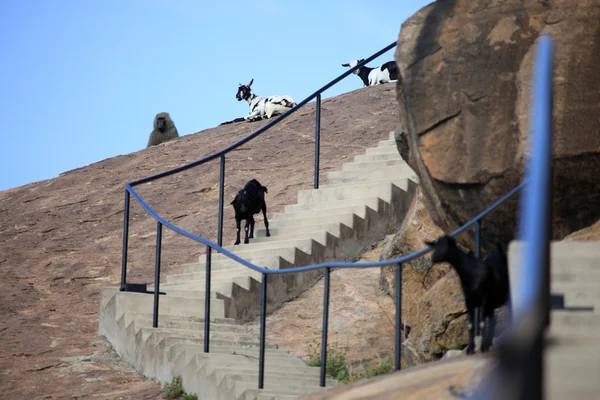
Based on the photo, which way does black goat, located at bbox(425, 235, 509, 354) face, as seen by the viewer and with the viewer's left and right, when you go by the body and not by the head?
facing the viewer and to the left of the viewer

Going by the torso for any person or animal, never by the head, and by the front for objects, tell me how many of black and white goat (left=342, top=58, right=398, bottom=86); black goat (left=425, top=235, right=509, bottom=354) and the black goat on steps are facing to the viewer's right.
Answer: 0

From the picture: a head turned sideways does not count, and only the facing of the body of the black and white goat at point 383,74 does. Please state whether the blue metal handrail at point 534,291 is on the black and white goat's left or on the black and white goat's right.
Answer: on the black and white goat's left

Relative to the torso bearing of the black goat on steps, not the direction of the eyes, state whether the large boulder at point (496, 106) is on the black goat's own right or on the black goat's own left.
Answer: on the black goat's own left

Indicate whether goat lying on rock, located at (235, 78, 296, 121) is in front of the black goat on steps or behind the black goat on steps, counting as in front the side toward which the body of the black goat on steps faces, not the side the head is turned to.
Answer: behind

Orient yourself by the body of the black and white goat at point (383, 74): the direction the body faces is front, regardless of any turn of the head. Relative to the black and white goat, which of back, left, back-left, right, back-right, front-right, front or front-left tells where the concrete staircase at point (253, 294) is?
left

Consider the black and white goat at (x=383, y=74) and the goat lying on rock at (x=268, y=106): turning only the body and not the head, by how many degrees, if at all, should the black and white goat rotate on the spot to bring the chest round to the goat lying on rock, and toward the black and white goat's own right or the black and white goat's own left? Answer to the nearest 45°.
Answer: approximately 45° to the black and white goat's own left

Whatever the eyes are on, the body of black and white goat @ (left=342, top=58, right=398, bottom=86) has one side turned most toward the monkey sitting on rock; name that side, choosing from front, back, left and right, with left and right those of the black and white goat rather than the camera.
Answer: front

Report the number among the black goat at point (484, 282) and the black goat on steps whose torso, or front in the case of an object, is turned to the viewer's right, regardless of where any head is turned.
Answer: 0

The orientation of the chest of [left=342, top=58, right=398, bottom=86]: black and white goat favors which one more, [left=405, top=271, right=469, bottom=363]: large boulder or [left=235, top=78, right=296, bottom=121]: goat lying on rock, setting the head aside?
the goat lying on rock

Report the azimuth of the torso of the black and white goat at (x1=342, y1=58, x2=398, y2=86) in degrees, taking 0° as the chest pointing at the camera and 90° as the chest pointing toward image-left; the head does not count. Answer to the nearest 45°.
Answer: approximately 90°
